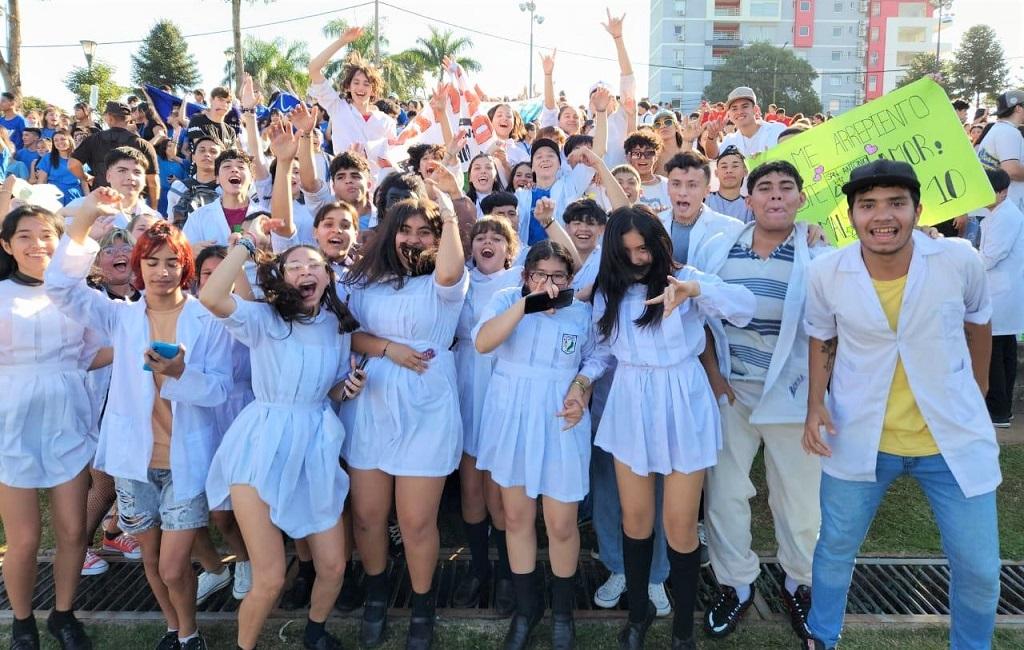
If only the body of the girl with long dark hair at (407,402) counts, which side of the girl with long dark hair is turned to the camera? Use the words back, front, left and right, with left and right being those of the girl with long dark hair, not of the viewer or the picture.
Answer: front

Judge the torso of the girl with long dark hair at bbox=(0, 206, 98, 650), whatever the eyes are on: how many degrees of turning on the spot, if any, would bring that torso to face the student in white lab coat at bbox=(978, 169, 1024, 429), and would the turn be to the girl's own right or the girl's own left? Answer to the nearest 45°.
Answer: approximately 90° to the girl's own left

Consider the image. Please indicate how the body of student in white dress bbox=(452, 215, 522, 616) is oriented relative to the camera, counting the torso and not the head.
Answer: toward the camera

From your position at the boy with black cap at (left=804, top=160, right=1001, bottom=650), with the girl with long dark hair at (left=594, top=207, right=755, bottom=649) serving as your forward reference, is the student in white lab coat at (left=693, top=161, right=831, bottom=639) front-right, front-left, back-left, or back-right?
front-right

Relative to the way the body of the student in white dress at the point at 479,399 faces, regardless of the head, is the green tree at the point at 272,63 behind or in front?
behind

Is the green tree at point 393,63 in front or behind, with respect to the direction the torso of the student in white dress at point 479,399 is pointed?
behind

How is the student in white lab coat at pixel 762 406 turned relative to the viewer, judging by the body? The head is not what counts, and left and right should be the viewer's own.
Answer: facing the viewer

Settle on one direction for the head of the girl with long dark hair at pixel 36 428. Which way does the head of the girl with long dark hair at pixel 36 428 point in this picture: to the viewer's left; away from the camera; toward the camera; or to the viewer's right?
toward the camera

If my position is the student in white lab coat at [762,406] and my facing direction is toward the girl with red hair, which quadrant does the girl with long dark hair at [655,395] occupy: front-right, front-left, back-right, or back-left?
front-left

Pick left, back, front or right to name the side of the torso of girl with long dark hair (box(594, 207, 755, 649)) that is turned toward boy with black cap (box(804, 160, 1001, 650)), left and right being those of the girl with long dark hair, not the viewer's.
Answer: left

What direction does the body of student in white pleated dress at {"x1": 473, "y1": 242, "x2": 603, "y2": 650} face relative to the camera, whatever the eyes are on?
toward the camera

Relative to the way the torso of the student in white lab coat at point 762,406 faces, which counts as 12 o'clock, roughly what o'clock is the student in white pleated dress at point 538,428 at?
the student in white pleated dress at point 538,428 is roughly at 2 o'clock from the student in white lab coat at point 762,406.

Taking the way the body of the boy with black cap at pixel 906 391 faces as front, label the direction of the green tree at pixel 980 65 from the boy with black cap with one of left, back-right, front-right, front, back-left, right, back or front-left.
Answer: back

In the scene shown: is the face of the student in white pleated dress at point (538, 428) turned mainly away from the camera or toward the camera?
toward the camera

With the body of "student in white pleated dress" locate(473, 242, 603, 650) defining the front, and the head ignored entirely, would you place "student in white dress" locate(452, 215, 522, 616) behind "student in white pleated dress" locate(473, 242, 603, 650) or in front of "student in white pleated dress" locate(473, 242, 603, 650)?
behind

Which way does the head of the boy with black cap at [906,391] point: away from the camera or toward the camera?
toward the camera

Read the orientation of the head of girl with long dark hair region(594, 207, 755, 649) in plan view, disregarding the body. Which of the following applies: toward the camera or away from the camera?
toward the camera
